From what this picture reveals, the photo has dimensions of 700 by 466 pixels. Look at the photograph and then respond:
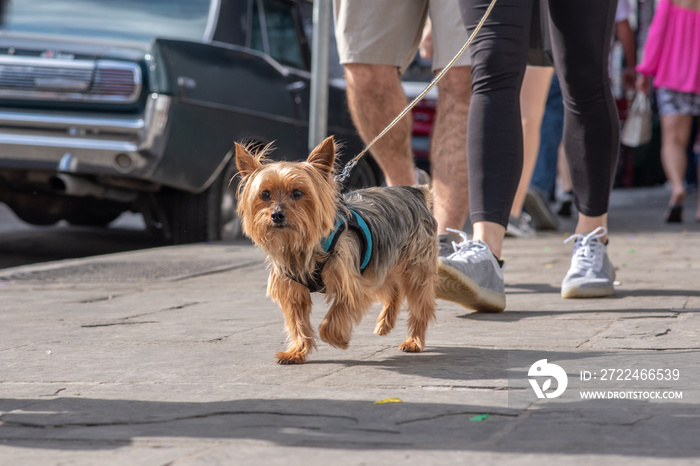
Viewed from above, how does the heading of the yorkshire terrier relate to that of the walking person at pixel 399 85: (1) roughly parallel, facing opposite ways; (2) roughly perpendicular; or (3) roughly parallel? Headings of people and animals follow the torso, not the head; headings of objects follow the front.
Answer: roughly parallel

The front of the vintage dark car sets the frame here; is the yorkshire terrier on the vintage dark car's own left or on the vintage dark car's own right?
on the vintage dark car's own right

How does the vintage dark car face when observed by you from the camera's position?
facing away from the viewer and to the right of the viewer

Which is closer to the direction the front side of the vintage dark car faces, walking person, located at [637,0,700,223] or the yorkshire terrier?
the walking person

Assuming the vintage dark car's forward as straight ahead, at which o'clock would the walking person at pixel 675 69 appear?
The walking person is roughly at 1 o'clock from the vintage dark car.

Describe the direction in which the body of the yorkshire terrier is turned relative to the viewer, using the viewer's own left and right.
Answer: facing the viewer and to the left of the viewer

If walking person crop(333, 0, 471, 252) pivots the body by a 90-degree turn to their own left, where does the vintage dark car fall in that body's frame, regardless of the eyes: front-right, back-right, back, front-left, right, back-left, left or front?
back

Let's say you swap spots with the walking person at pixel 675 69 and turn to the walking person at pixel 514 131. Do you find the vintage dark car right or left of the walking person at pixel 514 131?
right

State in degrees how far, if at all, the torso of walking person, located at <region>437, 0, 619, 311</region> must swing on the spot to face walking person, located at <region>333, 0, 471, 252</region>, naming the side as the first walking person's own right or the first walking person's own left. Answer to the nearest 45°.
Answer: approximately 90° to the first walking person's own right

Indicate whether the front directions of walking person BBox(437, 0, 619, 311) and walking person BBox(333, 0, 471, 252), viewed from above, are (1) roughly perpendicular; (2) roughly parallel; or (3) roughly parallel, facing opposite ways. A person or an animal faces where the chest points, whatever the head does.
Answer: roughly parallel

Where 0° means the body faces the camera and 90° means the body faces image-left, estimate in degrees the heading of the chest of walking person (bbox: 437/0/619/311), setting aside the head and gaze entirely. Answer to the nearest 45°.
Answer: approximately 45°

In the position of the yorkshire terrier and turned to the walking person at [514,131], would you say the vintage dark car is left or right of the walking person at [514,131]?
left

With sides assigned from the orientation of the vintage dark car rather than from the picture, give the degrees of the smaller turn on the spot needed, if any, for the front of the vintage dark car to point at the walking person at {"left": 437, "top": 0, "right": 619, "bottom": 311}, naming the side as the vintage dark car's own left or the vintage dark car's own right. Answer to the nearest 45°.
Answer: approximately 90° to the vintage dark car's own right

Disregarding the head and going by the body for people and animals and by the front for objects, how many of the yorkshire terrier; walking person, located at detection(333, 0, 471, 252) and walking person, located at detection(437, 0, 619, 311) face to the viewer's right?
0

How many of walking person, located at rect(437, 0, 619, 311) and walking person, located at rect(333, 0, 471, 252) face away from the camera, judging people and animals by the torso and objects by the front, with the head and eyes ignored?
0

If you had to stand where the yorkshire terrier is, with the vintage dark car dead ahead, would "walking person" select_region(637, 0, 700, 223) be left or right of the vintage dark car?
right
